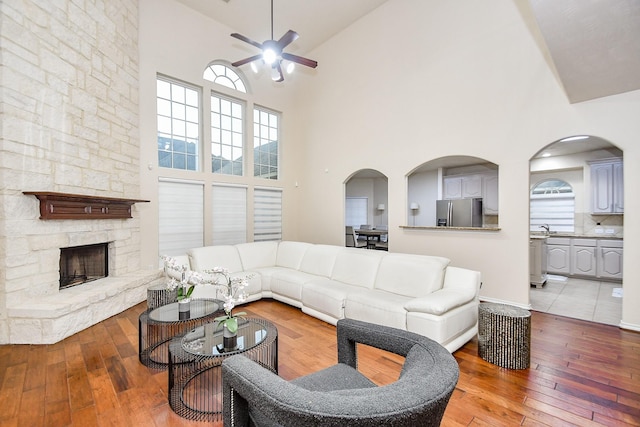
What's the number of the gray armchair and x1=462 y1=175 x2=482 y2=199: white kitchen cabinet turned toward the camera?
1

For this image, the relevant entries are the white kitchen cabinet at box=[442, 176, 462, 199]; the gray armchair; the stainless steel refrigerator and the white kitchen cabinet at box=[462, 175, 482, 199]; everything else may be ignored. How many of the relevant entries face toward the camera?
3

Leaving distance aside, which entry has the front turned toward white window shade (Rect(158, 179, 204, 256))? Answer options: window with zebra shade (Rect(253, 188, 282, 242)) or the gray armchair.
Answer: the gray armchair

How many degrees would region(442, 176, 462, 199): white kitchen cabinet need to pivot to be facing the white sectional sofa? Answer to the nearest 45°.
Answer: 0° — it already faces it

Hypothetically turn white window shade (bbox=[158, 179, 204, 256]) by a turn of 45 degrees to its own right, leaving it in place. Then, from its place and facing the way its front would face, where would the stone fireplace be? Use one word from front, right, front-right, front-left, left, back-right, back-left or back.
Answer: front-right

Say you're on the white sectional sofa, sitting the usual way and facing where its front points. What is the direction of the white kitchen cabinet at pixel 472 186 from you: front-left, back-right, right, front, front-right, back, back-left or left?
back

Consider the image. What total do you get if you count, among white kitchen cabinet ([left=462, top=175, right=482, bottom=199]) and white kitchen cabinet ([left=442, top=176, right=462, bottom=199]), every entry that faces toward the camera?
2
